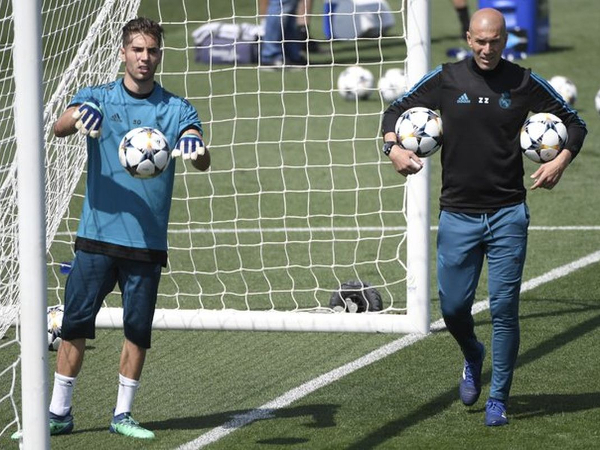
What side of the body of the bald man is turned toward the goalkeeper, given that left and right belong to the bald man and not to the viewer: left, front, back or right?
right

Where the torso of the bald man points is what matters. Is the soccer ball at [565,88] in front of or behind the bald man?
behind

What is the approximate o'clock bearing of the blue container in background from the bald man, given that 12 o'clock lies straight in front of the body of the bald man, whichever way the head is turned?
The blue container in background is roughly at 6 o'clock from the bald man.

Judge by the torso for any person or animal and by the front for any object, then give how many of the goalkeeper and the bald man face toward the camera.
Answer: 2

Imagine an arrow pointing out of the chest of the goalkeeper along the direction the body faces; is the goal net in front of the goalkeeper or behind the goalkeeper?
behind

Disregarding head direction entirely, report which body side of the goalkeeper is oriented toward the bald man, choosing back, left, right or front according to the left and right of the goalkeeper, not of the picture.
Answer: left

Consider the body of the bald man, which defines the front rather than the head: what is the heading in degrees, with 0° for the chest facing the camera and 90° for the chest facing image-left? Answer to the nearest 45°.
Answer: approximately 0°

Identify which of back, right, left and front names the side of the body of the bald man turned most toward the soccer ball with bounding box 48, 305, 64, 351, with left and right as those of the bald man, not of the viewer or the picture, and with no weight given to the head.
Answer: right
